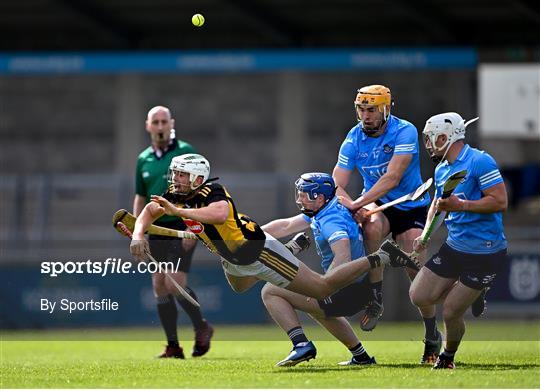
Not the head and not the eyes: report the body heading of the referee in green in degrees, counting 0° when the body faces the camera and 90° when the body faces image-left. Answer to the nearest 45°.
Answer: approximately 0°

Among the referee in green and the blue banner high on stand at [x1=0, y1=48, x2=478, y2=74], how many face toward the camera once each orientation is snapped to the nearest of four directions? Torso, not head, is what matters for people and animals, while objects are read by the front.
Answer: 2

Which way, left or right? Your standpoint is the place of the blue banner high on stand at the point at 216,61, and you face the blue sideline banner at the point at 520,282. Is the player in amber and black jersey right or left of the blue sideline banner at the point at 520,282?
right

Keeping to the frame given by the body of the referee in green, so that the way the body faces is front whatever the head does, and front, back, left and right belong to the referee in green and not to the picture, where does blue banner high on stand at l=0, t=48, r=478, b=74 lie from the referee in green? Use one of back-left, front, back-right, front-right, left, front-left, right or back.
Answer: back

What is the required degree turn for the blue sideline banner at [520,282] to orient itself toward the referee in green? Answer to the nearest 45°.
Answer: approximately 45° to its right

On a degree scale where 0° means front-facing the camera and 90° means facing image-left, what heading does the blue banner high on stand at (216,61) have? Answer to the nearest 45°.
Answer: approximately 0°

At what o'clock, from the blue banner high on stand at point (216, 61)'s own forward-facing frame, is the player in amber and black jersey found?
The player in amber and black jersey is roughly at 12 o'clock from the blue banner high on stand.

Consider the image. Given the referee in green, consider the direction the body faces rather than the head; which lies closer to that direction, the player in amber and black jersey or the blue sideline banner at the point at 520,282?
the player in amber and black jersey

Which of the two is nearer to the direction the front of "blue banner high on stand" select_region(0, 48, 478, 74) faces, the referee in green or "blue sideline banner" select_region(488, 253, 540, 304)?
the referee in green

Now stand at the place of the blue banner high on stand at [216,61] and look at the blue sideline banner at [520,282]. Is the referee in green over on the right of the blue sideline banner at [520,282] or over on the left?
right
